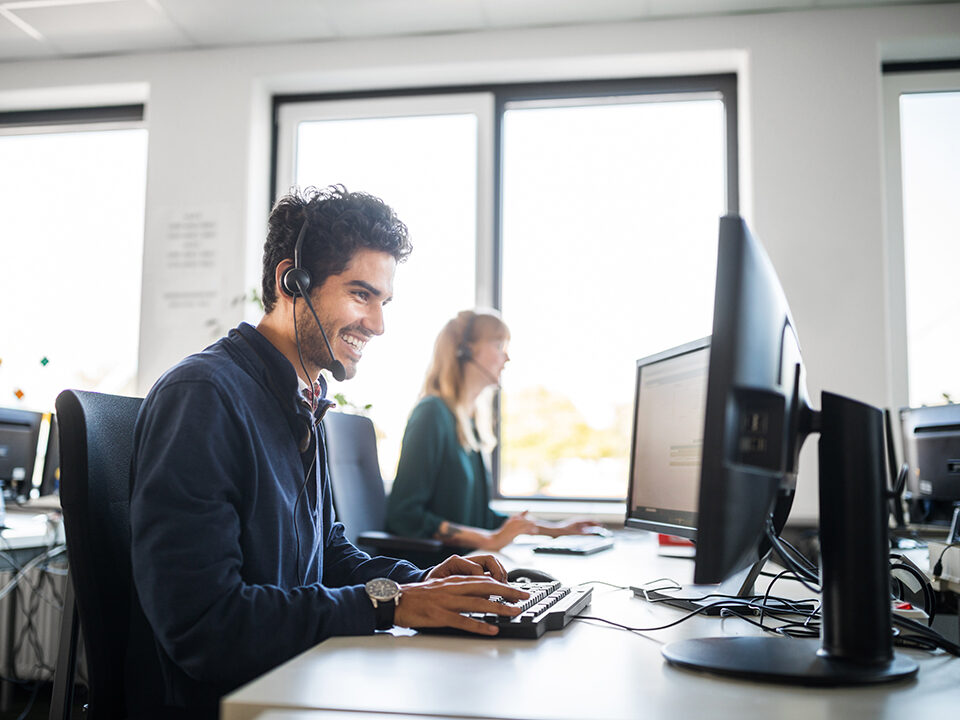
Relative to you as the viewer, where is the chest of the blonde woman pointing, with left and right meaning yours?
facing to the right of the viewer

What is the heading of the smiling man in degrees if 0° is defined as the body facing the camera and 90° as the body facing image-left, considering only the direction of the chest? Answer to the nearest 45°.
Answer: approximately 270°

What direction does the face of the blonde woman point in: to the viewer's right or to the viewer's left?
to the viewer's right

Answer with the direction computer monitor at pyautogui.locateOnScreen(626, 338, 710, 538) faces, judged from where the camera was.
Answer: facing the viewer and to the left of the viewer

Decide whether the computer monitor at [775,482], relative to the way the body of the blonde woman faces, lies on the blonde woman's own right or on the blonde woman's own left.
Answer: on the blonde woman's own right

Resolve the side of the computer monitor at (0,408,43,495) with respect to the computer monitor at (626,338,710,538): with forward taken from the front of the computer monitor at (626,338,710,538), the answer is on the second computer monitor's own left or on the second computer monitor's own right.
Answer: on the second computer monitor's own right

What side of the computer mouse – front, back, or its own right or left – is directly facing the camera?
right

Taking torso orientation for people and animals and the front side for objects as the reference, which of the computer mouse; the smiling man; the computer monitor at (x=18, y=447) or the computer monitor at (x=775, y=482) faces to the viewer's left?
the computer monitor at (x=775, y=482)

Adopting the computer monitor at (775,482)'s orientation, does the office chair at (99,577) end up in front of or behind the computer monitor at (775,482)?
in front
